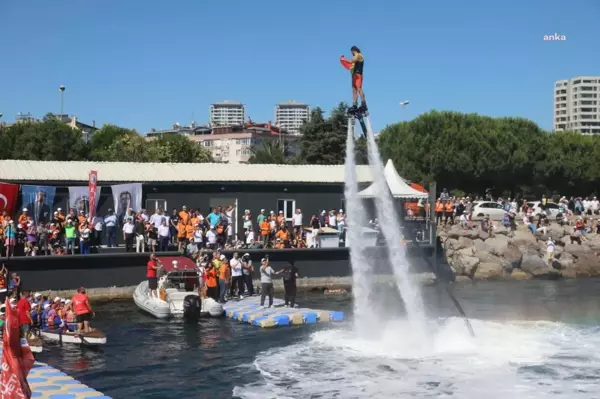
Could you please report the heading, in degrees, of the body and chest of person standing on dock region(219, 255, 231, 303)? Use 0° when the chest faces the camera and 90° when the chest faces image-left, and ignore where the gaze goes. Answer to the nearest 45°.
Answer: approximately 270°

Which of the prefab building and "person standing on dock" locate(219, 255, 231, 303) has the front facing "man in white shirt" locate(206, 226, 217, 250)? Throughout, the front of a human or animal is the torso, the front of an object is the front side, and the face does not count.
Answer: the prefab building

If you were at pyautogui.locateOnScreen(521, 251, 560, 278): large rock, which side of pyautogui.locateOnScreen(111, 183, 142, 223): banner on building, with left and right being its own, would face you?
left

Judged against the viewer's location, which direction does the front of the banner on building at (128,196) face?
facing the viewer

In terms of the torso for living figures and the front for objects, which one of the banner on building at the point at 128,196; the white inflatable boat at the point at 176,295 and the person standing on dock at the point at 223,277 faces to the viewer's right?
the person standing on dock

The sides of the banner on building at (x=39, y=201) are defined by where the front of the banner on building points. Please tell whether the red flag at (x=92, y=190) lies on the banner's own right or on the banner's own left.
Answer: on the banner's own left

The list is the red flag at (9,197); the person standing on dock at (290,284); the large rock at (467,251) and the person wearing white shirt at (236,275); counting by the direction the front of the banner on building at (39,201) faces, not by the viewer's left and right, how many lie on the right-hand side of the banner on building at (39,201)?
1

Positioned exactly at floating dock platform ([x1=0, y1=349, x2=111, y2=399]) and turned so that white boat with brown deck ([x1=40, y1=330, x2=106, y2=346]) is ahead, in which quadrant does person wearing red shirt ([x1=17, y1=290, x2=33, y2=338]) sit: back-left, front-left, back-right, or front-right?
front-left

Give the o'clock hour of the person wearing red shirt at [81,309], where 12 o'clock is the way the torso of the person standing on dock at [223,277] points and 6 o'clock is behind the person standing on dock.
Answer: The person wearing red shirt is roughly at 4 o'clock from the person standing on dock.

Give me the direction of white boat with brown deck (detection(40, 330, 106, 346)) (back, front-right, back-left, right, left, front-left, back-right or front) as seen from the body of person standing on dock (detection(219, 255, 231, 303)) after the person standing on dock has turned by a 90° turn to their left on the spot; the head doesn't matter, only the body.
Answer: back-left

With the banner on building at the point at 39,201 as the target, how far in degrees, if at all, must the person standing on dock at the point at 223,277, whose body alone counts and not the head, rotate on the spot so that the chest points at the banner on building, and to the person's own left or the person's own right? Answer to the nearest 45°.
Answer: approximately 180°

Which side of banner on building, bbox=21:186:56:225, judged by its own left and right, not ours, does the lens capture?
front

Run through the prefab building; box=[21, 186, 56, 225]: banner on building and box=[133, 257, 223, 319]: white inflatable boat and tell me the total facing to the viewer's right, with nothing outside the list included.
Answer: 0

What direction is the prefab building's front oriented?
toward the camera

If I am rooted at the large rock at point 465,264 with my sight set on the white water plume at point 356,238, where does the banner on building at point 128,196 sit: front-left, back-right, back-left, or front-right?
front-right
